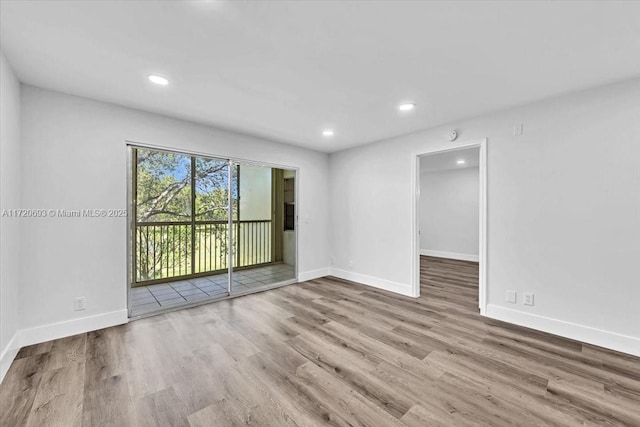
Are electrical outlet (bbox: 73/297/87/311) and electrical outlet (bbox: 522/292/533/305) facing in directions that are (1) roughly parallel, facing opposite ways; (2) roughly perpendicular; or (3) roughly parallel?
roughly perpendicular

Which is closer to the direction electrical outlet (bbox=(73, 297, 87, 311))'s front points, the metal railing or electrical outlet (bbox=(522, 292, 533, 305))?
the electrical outlet

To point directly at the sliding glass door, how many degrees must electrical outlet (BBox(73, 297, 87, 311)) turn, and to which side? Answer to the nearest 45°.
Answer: approximately 135° to its left

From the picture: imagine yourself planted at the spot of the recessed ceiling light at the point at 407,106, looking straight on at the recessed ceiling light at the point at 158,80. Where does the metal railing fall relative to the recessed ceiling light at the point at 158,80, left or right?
right

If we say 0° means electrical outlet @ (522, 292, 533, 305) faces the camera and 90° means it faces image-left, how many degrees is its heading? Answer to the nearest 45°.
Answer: approximately 0°

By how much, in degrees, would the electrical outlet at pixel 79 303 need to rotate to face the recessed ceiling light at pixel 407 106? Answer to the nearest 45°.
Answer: approximately 45° to its left

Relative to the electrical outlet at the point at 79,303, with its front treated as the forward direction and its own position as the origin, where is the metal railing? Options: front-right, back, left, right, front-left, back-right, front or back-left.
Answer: back-left

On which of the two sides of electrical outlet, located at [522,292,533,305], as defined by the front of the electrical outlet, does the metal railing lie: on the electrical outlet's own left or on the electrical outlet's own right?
on the electrical outlet's own right

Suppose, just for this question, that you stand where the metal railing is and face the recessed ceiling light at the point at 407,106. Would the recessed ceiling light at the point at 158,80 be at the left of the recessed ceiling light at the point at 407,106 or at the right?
right
